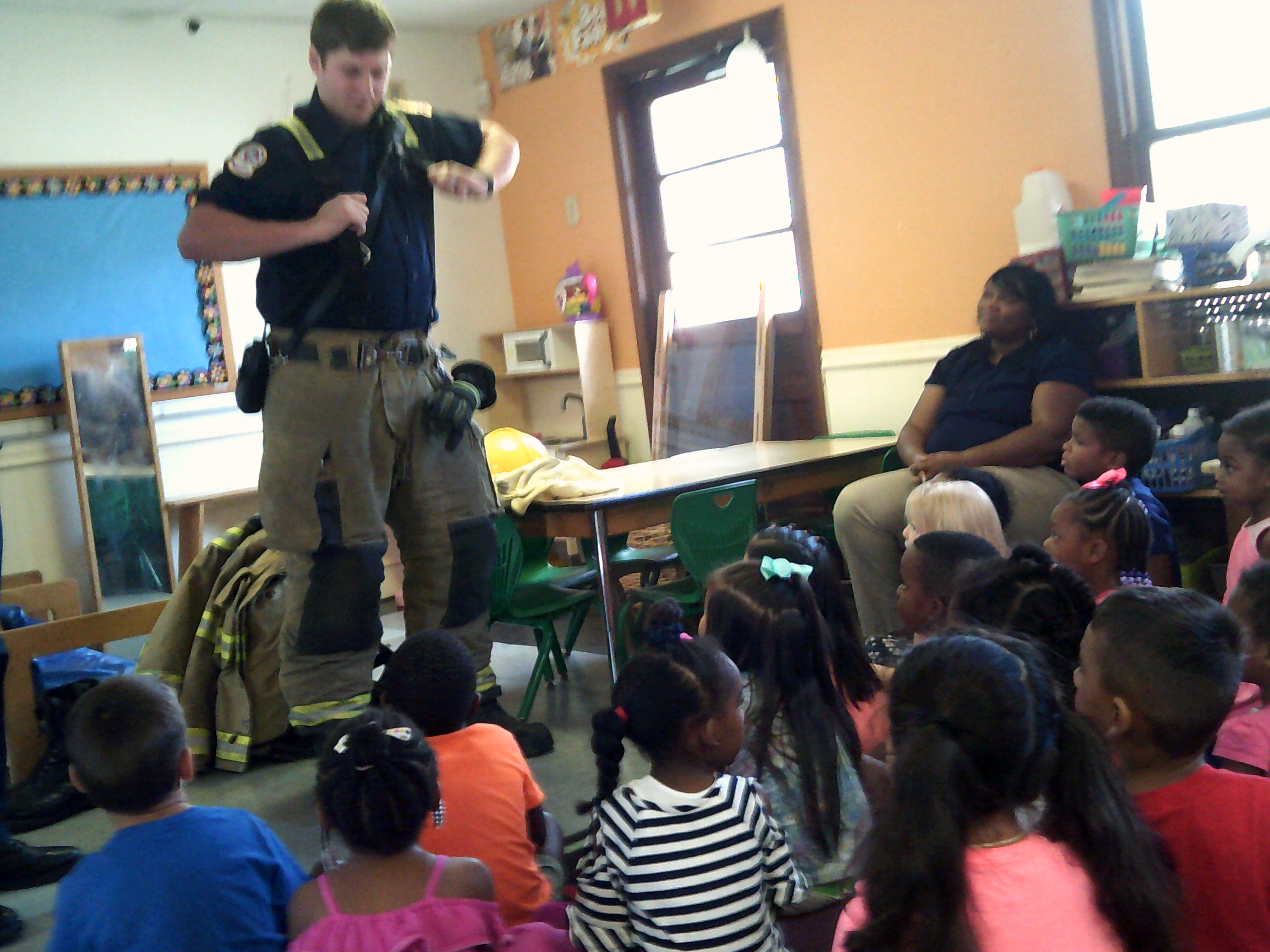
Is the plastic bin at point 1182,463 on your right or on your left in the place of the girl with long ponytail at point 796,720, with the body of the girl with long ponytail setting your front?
on your right

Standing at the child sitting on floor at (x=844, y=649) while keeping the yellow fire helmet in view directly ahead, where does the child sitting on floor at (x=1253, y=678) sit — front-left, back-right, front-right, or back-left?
back-right

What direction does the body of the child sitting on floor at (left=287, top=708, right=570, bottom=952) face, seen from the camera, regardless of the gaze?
away from the camera

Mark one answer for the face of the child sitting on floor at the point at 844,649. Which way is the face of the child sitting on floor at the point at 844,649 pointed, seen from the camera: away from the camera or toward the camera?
away from the camera

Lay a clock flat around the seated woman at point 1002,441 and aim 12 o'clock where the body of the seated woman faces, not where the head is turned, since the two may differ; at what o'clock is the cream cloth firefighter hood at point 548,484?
The cream cloth firefighter hood is roughly at 1 o'clock from the seated woman.

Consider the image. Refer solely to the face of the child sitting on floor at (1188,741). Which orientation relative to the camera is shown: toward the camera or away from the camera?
away from the camera

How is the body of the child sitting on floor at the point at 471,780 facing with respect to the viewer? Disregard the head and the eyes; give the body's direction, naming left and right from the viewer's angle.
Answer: facing away from the viewer

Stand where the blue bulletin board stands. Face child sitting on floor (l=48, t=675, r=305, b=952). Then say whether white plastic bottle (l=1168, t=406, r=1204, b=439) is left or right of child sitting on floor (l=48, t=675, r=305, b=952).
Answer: left
